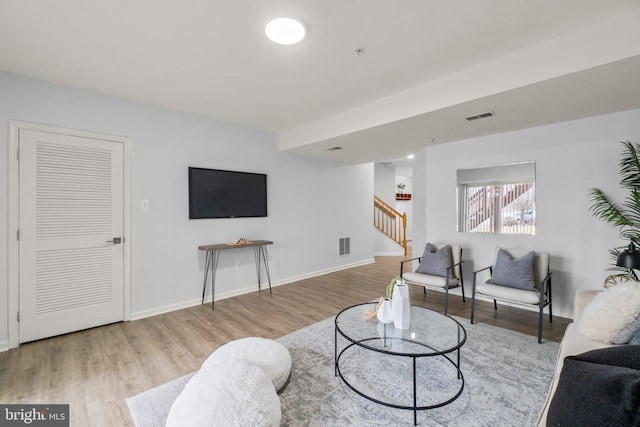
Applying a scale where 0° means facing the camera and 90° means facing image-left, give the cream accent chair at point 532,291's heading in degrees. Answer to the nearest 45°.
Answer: approximately 45°

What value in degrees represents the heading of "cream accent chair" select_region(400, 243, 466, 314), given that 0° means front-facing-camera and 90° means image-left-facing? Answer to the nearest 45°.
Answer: approximately 45°

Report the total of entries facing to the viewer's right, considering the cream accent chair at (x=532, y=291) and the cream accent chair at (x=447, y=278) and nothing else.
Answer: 0

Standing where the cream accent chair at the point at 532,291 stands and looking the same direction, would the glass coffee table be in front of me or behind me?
in front

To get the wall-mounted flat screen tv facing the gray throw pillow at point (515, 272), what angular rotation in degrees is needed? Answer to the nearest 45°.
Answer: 0° — it already faces it

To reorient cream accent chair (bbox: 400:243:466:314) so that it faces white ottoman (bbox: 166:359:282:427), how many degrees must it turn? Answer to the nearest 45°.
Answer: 0° — it already faces it

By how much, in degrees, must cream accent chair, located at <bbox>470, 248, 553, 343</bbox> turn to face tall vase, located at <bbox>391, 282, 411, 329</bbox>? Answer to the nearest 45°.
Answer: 0° — it already faces it

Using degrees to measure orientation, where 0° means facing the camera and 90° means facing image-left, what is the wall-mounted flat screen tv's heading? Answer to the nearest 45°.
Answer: approximately 315°

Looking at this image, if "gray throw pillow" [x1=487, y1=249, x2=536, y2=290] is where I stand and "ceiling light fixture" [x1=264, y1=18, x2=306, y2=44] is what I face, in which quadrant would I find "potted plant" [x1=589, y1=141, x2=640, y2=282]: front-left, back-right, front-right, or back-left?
back-left

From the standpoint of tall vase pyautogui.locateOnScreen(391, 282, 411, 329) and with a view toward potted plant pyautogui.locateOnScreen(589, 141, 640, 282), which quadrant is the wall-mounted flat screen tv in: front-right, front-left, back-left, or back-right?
back-left
